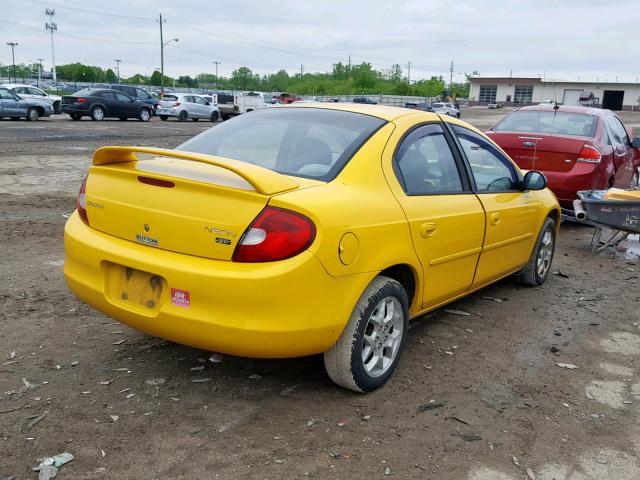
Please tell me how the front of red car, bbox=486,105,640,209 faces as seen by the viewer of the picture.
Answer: facing away from the viewer and to the right of the viewer

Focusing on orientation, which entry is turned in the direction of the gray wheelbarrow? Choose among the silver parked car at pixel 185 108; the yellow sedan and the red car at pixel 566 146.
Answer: the yellow sedan

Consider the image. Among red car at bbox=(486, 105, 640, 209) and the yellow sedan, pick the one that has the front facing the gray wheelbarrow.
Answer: the yellow sedan

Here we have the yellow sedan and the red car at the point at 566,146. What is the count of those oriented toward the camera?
0

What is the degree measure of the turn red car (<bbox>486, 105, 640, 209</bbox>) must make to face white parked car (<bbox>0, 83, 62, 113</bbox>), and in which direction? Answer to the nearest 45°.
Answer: approximately 90° to its left

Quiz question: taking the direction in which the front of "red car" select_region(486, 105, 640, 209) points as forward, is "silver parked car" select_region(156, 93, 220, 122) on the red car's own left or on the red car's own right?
on the red car's own left

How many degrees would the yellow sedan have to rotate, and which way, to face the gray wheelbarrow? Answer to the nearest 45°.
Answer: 0° — it already faces it

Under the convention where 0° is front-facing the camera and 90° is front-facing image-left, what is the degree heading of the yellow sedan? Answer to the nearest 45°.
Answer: approximately 225°

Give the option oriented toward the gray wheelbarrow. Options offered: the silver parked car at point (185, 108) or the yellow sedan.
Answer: the yellow sedan

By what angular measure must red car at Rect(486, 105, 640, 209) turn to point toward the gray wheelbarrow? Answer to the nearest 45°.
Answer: approximately 135° to its right
